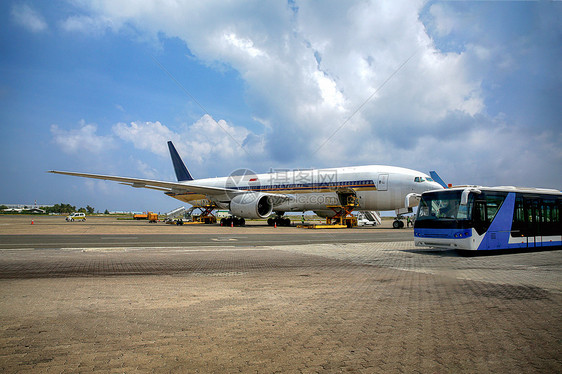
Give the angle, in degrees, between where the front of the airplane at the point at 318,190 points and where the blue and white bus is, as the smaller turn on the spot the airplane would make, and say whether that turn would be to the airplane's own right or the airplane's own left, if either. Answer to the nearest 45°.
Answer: approximately 45° to the airplane's own right

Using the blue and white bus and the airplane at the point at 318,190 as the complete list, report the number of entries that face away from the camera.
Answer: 0

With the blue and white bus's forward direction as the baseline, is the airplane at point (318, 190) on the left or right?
on its right

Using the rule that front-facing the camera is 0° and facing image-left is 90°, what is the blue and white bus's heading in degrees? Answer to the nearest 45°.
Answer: approximately 45°
